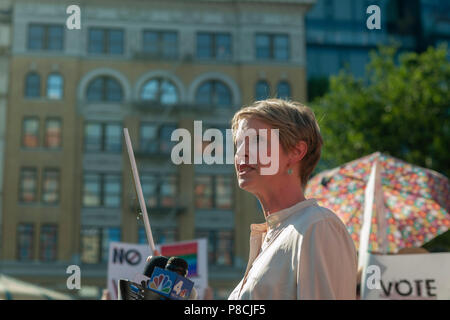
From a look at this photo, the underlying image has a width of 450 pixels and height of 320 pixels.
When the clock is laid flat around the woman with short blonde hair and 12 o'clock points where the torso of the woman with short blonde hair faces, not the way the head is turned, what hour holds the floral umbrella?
The floral umbrella is roughly at 5 o'clock from the woman with short blonde hair.

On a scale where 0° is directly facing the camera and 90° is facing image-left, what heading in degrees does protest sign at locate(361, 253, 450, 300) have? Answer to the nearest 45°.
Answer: approximately 0°

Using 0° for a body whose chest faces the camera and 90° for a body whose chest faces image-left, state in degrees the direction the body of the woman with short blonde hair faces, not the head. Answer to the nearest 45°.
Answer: approximately 45°

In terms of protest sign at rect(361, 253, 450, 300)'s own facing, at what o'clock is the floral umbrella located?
The floral umbrella is roughly at 6 o'clock from the protest sign.

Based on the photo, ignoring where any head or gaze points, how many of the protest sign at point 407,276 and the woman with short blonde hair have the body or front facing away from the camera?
0

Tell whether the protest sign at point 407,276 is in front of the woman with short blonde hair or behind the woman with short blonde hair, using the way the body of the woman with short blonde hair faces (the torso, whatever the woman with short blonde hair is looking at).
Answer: behind

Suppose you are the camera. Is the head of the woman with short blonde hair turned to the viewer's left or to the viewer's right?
to the viewer's left
